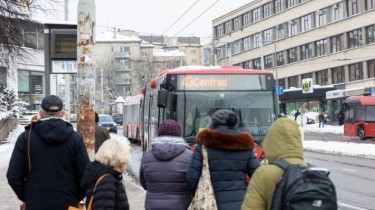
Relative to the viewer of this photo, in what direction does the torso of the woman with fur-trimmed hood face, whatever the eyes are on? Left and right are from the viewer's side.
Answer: facing away from the viewer

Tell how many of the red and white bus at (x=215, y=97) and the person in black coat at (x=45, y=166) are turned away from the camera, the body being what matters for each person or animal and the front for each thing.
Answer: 1

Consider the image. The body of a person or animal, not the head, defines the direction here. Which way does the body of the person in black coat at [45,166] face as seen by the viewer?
away from the camera

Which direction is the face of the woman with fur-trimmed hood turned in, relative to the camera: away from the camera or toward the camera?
away from the camera

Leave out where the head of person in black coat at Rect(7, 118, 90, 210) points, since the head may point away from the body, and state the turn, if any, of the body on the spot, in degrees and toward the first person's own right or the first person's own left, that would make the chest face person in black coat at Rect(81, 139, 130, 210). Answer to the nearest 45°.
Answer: approximately 135° to the first person's own right

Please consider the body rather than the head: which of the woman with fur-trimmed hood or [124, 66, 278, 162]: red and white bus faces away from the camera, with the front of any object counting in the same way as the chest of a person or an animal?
the woman with fur-trimmed hood

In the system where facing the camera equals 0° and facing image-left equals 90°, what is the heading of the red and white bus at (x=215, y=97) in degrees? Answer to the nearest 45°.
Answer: approximately 0°

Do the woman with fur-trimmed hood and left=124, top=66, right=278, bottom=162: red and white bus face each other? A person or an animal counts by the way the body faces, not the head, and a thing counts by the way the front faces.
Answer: yes

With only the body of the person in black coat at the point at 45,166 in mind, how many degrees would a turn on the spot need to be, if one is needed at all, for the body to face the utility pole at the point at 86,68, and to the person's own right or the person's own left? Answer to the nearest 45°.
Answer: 0° — they already face it

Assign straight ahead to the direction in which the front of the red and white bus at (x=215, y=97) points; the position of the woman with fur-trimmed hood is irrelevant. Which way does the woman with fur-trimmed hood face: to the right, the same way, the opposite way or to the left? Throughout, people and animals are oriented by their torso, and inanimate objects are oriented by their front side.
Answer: the opposite way

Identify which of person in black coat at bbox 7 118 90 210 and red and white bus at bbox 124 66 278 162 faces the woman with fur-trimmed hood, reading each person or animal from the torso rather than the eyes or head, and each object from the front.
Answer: the red and white bus

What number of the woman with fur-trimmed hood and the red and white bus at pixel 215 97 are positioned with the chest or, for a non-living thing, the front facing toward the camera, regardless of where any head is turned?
1

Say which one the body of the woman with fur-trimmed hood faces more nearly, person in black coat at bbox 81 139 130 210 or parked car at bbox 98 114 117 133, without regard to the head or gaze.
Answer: the parked car

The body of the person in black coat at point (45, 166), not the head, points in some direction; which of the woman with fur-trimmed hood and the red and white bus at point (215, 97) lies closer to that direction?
the red and white bus

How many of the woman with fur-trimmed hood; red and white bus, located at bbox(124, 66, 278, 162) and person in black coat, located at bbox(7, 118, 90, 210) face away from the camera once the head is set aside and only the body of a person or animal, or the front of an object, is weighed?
2
